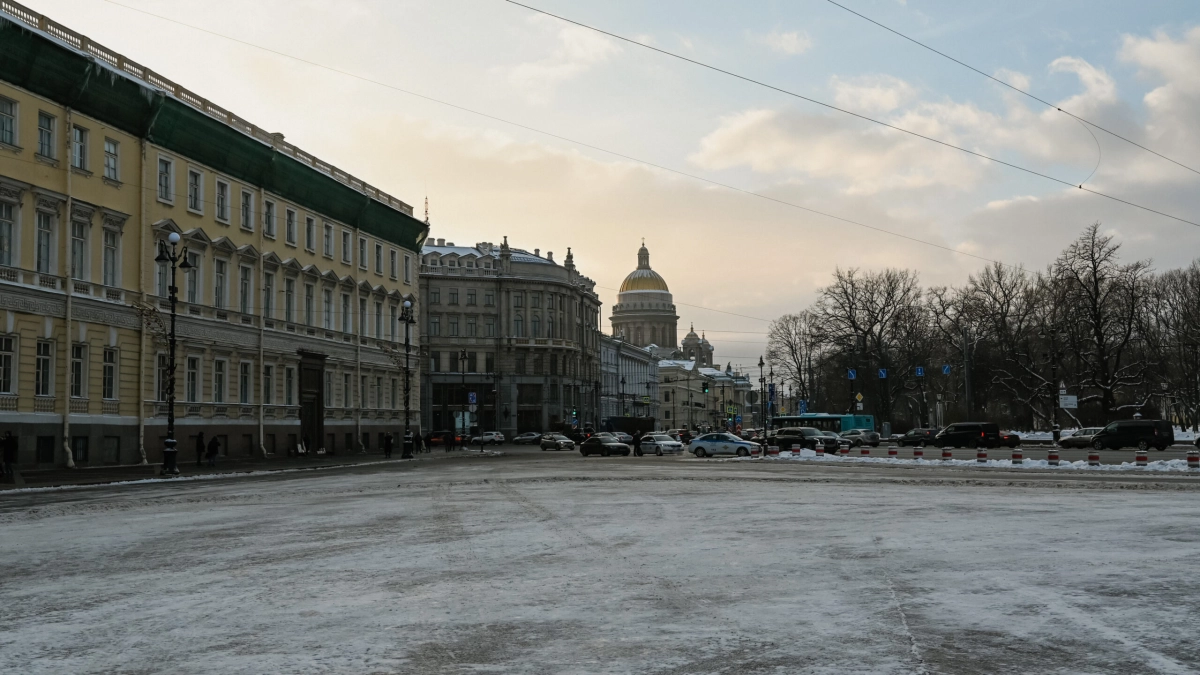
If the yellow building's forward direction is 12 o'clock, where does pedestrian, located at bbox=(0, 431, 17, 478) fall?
The pedestrian is roughly at 2 o'clock from the yellow building.

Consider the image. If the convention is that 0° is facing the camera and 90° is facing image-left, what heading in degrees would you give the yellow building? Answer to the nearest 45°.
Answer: approximately 315°
